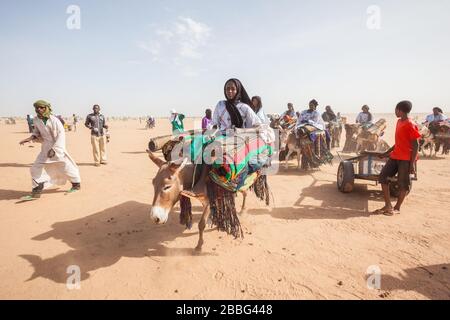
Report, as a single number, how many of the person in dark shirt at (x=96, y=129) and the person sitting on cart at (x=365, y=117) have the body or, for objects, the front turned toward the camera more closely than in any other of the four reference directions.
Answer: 2

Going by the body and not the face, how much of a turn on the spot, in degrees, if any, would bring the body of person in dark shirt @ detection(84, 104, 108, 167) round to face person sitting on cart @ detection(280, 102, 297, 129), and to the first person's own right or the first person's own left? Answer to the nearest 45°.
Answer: approximately 90° to the first person's own left

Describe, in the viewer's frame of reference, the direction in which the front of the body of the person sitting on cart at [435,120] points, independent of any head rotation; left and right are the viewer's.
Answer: facing the viewer and to the left of the viewer

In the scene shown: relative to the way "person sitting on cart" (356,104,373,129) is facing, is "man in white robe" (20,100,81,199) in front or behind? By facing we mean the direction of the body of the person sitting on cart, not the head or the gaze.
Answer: in front

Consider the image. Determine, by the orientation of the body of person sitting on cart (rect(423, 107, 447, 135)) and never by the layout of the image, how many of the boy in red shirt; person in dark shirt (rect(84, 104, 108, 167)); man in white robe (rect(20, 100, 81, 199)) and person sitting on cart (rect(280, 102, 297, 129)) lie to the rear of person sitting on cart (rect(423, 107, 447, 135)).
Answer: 0

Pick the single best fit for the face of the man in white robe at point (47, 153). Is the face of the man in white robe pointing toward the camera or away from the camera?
toward the camera

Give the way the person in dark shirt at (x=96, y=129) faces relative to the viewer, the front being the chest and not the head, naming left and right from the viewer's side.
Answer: facing the viewer

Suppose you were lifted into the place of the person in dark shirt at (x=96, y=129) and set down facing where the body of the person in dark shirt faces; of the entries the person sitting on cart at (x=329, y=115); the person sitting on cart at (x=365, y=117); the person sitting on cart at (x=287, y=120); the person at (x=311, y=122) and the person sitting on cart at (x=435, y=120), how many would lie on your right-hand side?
0
